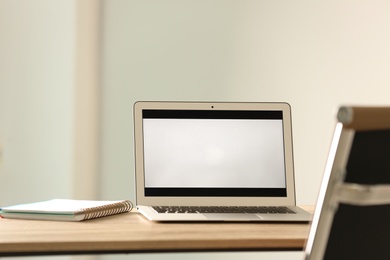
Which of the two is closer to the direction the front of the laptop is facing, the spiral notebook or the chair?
the chair

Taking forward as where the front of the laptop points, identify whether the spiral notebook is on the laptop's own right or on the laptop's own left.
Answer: on the laptop's own right

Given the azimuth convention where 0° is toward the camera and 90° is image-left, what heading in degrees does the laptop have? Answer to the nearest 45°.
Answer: approximately 0°
